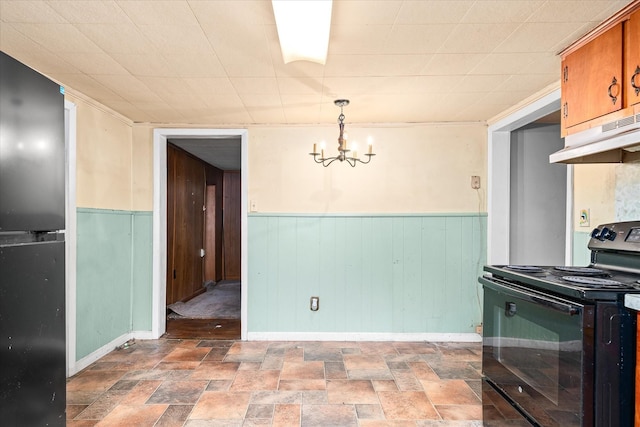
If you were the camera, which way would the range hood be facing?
facing the viewer and to the left of the viewer

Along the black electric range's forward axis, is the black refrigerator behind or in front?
in front

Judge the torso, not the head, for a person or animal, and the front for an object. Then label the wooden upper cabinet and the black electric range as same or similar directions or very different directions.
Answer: same or similar directions

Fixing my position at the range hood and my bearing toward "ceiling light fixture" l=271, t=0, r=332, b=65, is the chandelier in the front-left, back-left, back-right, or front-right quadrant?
front-right

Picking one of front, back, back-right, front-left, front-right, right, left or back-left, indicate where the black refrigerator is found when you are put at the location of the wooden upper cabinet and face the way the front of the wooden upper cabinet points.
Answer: front

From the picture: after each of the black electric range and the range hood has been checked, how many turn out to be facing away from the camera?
0

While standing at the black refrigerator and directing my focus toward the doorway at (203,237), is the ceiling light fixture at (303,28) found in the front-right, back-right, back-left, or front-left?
front-right

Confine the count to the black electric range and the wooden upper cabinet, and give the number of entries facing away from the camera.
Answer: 0

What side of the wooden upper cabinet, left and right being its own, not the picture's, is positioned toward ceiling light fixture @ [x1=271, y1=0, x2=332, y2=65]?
front

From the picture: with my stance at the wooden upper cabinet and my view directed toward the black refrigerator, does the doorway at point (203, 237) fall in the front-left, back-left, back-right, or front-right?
front-right

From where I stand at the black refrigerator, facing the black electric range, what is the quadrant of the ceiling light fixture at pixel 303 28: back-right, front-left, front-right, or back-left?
front-left

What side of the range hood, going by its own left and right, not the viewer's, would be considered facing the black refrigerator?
front
